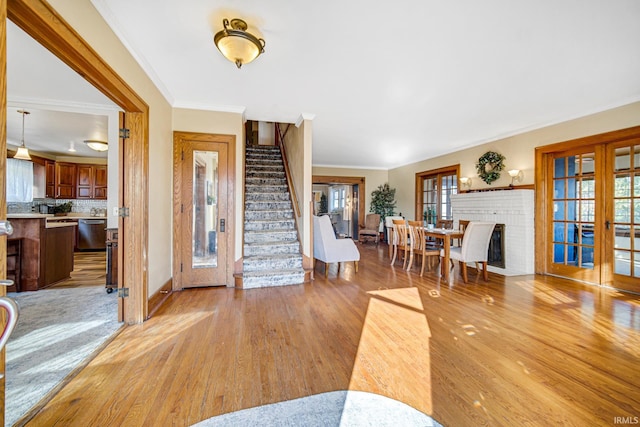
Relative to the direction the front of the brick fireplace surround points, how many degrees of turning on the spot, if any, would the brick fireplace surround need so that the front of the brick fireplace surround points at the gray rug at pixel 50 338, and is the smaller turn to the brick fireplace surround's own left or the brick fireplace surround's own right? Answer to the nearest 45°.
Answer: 0° — it already faces it

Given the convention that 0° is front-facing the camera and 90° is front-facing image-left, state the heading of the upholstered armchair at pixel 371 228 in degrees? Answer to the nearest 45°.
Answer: approximately 45°

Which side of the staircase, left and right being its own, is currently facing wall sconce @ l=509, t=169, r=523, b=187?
left

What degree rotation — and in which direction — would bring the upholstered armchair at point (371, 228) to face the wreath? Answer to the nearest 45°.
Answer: approximately 90° to its left

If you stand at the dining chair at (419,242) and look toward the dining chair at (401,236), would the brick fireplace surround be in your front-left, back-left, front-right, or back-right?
back-right

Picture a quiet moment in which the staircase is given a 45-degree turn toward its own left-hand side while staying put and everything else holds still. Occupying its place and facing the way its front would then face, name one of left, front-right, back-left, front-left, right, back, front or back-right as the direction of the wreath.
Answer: front-left

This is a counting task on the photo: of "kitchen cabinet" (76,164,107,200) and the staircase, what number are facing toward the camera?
2

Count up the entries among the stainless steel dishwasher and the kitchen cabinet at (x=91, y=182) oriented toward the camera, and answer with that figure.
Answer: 2

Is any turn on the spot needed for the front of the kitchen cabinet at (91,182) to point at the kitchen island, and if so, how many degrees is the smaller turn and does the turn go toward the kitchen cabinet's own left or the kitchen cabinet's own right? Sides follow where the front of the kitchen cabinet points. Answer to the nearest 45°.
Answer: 0° — it already faces it

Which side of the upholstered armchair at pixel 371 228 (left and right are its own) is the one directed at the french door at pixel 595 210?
left
